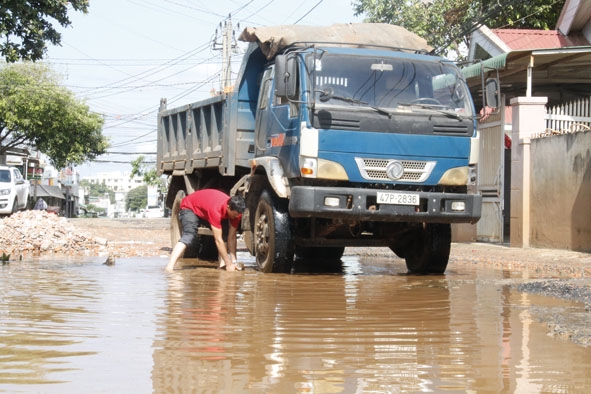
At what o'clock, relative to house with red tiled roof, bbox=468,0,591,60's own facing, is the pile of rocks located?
The pile of rocks is roughly at 12 o'clock from the house with red tiled roof.

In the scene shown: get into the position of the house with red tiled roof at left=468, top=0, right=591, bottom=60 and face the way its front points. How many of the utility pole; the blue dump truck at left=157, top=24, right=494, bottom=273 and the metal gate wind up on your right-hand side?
1

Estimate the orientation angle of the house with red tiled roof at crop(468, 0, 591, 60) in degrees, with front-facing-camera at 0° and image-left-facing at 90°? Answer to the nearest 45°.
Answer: approximately 45°

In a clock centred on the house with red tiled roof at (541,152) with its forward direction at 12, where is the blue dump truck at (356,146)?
The blue dump truck is roughly at 11 o'clock from the house with red tiled roof.

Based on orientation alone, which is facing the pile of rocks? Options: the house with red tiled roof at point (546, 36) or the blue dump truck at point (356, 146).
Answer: the house with red tiled roof

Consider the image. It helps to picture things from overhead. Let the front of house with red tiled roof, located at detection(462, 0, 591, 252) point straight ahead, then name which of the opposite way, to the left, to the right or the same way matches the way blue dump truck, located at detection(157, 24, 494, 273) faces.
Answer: to the left

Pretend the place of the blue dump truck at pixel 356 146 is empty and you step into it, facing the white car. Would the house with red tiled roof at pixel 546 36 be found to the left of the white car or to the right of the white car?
right

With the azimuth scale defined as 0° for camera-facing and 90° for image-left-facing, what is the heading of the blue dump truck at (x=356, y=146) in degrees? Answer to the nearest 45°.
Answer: approximately 315°

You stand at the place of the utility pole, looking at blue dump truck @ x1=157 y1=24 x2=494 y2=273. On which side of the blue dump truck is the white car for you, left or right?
right

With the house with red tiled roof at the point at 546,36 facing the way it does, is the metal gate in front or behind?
in front
